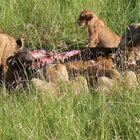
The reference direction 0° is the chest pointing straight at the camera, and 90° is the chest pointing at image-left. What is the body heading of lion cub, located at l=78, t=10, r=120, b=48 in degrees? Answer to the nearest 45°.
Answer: approximately 90°

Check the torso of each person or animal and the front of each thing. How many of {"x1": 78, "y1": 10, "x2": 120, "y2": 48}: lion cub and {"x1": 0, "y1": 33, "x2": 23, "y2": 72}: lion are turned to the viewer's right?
1

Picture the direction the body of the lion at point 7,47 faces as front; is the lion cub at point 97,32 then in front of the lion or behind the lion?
in front

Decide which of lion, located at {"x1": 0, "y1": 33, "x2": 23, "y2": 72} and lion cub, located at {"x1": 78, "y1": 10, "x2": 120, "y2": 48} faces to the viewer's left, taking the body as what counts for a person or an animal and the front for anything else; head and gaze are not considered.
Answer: the lion cub

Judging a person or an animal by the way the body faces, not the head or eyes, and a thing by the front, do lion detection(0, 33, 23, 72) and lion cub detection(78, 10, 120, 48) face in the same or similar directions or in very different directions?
very different directions

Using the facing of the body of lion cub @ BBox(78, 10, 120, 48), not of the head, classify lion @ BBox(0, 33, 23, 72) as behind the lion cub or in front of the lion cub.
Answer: in front

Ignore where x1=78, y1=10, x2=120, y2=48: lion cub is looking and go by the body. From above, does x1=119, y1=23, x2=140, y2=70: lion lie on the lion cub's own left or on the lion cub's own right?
on the lion cub's own left

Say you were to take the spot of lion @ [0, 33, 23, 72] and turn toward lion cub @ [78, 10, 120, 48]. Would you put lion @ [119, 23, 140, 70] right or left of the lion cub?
right

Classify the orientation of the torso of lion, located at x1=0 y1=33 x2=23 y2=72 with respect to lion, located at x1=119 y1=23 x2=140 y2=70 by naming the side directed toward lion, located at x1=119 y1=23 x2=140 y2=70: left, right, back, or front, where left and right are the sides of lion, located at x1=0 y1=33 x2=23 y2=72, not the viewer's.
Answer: front

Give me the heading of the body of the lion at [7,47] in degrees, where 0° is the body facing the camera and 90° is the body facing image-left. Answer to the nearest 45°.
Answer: approximately 270°
